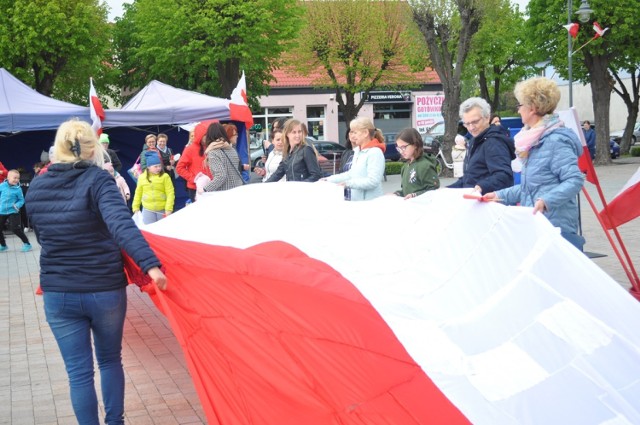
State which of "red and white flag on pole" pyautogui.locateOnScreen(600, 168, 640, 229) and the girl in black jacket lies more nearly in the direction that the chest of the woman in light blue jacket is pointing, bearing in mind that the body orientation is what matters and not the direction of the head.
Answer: the girl in black jacket

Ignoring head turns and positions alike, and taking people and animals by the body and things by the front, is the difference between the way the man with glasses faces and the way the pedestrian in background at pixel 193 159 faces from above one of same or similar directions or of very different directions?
very different directions

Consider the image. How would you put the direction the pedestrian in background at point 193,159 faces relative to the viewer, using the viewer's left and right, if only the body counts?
facing to the right of the viewer

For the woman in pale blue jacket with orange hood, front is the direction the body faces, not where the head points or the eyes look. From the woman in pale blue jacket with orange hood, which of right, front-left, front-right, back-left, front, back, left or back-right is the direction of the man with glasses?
back-left

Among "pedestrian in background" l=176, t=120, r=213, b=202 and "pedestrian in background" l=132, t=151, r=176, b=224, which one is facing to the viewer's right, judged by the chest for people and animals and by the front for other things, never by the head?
"pedestrian in background" l=176, t=120, r=213, b=202

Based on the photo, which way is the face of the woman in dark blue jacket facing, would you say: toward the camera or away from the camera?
away from the camera

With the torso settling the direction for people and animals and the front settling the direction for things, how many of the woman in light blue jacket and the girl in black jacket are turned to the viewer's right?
0

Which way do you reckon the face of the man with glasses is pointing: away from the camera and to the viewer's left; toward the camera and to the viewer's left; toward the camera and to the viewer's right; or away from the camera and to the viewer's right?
toward the camera and to the viewer's left

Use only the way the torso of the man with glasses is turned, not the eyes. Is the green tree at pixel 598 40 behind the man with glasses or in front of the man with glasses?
behind

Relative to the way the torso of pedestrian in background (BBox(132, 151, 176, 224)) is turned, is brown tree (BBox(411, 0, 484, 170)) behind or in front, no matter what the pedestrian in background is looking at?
behind

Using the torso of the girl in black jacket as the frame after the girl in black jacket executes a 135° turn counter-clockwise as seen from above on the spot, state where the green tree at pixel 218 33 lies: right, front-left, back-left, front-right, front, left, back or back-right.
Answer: left
